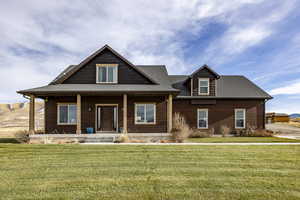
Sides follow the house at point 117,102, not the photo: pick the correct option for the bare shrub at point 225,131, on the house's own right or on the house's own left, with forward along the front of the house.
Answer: on the house's own left

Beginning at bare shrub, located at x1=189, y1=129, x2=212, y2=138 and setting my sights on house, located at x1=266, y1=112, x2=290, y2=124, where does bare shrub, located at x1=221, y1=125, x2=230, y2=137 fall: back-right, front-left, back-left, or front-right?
front-right

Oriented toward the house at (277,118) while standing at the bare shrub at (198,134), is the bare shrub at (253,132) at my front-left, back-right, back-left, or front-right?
front-right

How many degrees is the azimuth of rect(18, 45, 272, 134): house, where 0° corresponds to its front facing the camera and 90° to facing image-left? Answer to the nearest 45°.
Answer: approximately 0°

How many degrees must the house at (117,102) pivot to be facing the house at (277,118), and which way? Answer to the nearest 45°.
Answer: approximately 135° to its left

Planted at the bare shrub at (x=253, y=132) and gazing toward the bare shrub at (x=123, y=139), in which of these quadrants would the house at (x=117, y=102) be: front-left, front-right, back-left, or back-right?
front-right

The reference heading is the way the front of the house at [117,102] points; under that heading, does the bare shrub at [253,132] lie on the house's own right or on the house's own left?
on the house's own left

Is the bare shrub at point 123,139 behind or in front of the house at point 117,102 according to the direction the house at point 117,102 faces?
in front

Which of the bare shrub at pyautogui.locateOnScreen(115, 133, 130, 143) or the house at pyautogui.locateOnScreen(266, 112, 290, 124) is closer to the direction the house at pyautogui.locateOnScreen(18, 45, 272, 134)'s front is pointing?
the bare shrub
